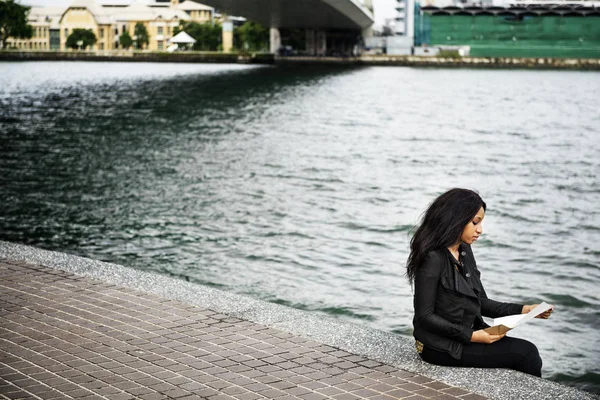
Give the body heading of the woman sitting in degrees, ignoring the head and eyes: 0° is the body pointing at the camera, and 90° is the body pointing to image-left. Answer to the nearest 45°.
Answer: approximately 270°

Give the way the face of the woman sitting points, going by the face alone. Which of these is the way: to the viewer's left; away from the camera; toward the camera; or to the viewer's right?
to the viewer's right
